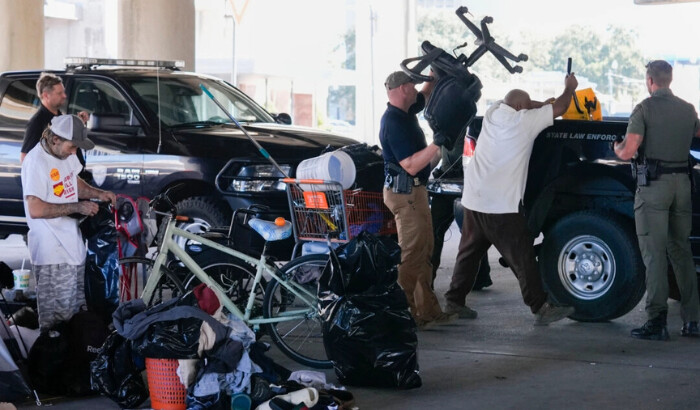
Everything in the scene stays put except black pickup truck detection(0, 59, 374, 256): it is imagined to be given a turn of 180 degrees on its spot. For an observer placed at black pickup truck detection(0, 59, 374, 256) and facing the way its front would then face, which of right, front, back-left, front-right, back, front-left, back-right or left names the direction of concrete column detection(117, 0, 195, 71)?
front-right

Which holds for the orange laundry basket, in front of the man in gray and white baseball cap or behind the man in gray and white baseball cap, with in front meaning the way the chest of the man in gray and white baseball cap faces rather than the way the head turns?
in front

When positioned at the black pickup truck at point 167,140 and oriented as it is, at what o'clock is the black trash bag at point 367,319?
The black trash bag is roughly at 1 o'clock from the black pickup truck.

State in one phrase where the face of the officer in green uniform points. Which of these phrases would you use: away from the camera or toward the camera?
away from the camera

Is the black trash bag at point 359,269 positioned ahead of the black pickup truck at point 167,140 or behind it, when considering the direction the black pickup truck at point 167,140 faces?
ahead

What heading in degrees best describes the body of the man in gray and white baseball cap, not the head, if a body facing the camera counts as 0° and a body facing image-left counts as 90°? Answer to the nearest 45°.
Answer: approximately 315°

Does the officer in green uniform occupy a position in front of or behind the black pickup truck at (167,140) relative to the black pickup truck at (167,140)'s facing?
in front

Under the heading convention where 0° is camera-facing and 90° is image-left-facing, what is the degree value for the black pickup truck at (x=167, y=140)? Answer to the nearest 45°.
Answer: approximately 315°

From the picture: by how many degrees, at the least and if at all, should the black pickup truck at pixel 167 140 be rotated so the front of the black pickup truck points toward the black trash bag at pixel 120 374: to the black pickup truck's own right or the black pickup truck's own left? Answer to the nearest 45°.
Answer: approximately 45° to the black pickup truck's own right

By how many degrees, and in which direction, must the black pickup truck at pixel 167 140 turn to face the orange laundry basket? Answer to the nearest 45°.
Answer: approximately 45° to its right
